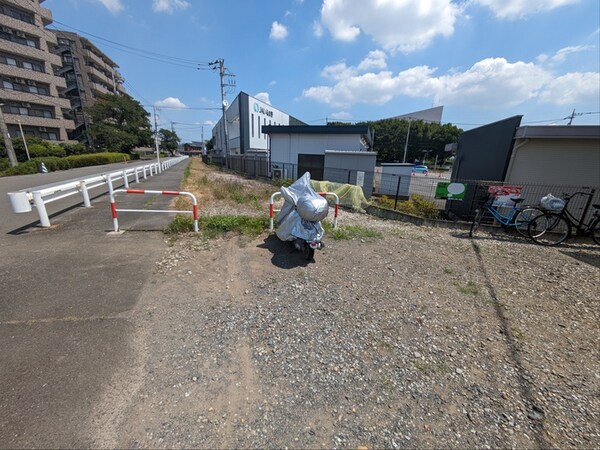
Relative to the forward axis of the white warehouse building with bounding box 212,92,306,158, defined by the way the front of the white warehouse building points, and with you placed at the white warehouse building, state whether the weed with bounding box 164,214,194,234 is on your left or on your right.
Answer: on your right

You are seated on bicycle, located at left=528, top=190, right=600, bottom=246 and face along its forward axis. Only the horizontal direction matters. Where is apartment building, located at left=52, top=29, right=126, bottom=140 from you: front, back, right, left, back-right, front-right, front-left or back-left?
front

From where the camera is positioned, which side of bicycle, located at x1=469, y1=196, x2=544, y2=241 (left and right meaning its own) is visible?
left

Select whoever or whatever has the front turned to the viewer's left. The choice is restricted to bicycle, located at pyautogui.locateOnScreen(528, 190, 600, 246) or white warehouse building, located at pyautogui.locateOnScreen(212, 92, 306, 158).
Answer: the bicycle

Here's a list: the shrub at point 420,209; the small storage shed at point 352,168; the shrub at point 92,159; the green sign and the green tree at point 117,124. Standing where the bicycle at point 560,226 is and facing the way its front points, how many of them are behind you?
0

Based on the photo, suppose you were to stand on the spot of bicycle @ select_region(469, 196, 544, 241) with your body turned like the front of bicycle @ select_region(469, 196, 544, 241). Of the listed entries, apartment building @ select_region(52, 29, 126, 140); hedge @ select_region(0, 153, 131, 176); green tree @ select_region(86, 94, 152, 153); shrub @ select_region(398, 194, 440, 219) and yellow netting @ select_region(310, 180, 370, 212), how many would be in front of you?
5

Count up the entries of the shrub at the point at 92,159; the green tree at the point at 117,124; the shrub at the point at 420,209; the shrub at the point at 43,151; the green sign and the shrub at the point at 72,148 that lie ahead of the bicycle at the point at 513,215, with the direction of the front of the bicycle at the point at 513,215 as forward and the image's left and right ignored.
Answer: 6

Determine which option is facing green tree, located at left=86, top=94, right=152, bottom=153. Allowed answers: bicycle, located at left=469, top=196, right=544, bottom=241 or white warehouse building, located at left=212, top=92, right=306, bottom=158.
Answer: the bicycle

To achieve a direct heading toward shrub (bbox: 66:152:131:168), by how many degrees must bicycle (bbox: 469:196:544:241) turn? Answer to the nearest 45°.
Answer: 0° — it already faces it

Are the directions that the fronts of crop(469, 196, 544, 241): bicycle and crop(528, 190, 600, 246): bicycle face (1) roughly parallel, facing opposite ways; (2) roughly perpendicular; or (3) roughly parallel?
roughly parallel

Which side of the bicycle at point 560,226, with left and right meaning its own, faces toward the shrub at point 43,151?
front

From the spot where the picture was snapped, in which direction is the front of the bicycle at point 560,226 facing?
facing to the left of the viewer

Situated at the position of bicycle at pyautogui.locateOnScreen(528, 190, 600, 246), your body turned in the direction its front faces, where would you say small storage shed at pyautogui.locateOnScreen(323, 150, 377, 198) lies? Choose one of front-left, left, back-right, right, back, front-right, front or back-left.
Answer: front

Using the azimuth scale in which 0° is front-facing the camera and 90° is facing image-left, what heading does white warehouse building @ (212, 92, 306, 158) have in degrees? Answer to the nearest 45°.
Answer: approximately 315°

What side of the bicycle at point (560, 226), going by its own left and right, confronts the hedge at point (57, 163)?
front

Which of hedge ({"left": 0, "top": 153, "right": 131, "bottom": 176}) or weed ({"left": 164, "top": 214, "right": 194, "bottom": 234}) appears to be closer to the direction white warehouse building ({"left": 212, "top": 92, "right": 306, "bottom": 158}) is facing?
the weed
